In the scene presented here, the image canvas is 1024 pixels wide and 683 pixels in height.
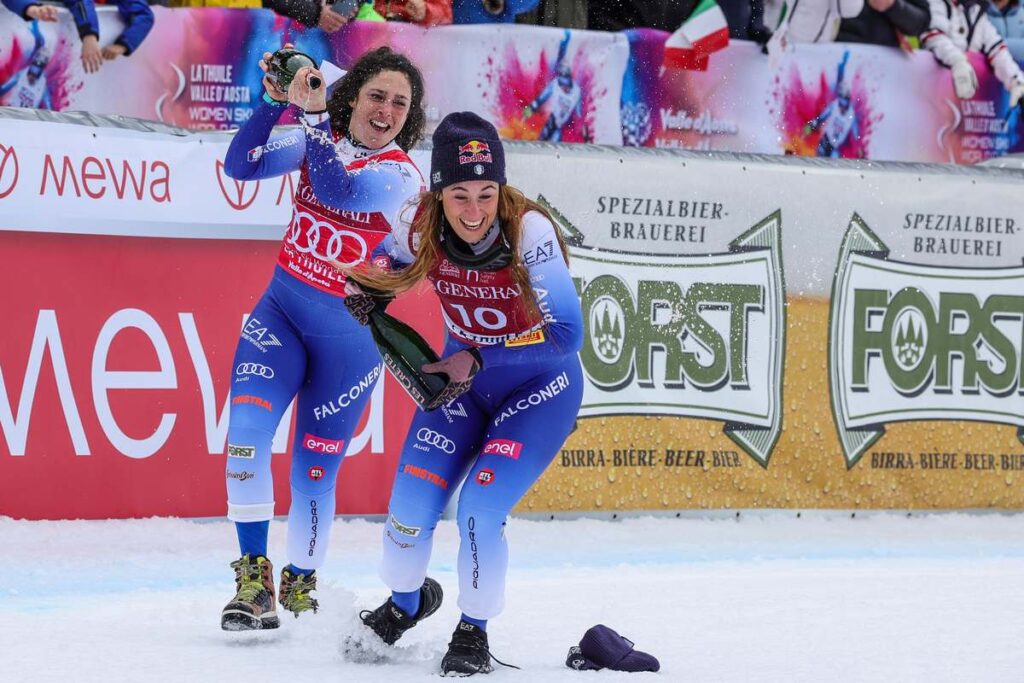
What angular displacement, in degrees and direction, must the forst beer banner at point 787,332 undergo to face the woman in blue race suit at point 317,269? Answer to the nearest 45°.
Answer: approximately 45° to its right

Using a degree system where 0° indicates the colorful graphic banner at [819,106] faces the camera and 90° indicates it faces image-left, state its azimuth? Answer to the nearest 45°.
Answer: approximately 0°

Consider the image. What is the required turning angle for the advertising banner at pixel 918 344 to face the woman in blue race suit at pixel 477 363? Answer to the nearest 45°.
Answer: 0° — it already faces them

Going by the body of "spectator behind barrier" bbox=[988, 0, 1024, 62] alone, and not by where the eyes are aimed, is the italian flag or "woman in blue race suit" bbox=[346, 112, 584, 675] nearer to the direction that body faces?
the woman in blue race suit

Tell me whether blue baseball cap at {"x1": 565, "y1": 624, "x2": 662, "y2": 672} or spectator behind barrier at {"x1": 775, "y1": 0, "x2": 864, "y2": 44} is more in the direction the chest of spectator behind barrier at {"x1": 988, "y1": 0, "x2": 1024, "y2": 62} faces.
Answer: the blue baseball cap

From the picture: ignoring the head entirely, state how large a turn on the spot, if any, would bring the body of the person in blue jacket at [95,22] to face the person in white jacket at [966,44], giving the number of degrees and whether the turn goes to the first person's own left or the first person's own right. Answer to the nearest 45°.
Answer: approximately 90° to the first person's own left
